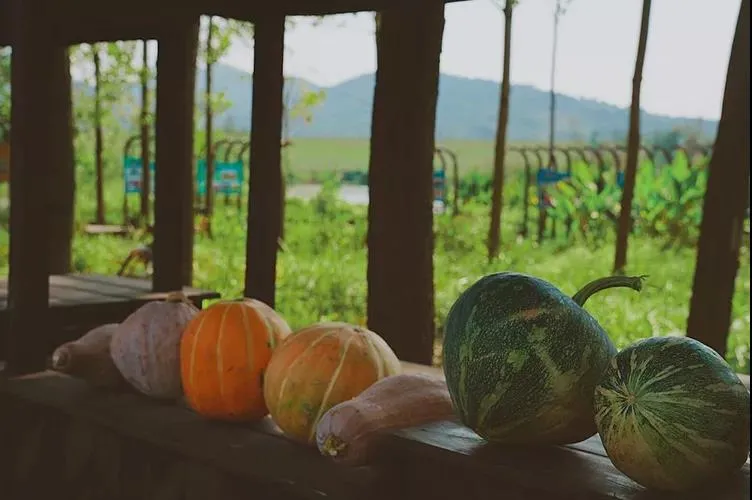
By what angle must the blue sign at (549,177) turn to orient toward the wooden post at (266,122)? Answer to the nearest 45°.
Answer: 0° — it already faces it

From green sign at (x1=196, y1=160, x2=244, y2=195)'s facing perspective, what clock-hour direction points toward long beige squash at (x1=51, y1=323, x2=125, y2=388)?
The long beige squash is roughly at 12 o'clock from the green sign.

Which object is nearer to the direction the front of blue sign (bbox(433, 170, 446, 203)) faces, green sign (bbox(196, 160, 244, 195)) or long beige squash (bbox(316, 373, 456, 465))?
the long beige squash

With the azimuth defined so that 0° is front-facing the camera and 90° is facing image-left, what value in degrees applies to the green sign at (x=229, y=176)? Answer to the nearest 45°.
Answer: approximately 0°

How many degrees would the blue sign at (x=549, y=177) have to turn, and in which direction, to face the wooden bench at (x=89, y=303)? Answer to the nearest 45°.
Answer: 0° — it already faces it

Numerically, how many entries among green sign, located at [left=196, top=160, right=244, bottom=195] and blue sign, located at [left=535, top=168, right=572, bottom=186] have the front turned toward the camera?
2

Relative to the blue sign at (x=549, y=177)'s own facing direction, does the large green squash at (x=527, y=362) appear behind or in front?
in front

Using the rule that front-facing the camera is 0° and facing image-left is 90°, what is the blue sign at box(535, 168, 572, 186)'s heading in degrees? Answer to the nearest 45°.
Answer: approximately 0°

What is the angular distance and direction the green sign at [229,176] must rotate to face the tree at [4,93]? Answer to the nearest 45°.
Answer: approximately 45° to its right

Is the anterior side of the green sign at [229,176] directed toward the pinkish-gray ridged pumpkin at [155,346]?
yes

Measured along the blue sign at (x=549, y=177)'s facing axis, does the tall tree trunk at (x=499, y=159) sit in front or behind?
in front

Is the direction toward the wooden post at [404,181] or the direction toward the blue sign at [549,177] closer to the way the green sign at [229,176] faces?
the wooden post

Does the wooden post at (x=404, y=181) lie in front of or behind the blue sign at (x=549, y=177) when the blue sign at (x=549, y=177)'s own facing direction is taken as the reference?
in front
